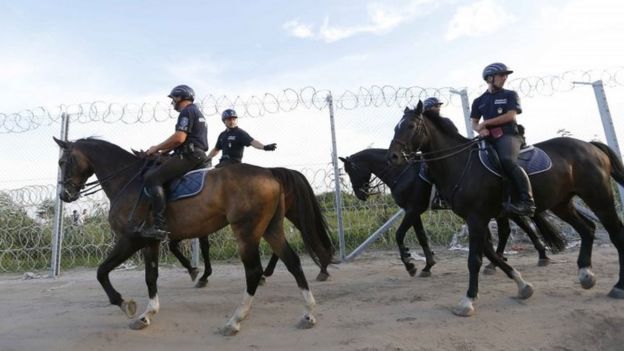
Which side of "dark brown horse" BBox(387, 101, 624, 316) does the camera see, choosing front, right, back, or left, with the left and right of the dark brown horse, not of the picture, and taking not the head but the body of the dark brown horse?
left

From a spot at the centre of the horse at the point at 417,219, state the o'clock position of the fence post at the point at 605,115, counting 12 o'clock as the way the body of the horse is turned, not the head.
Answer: The fence post is roughly at 5 o'clock from the horse.

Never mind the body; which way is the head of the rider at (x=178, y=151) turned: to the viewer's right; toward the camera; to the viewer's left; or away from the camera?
to the viewer's left

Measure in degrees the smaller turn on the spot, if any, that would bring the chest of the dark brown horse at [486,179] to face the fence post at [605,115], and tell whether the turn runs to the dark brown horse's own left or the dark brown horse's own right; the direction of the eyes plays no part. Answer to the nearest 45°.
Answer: approximately 135° to the dark brown horse's own right

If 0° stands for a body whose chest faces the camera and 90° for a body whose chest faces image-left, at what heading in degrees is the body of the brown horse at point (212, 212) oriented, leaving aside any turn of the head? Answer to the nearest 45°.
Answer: approximately 90°

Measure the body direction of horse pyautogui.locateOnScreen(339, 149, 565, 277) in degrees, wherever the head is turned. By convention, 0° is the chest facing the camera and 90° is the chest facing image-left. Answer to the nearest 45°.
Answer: approximately 90°

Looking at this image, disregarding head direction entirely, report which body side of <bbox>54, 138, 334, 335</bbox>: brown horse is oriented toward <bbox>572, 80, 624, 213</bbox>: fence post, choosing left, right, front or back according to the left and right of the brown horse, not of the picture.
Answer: back

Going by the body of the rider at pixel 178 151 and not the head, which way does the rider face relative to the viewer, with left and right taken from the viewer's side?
facing to the left of the viewer
